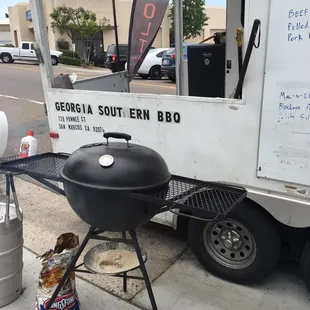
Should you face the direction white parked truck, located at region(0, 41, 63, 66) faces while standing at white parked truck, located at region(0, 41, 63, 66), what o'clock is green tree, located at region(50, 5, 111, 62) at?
The green tree is roughly at 11 o'clock from the white parked truck.
